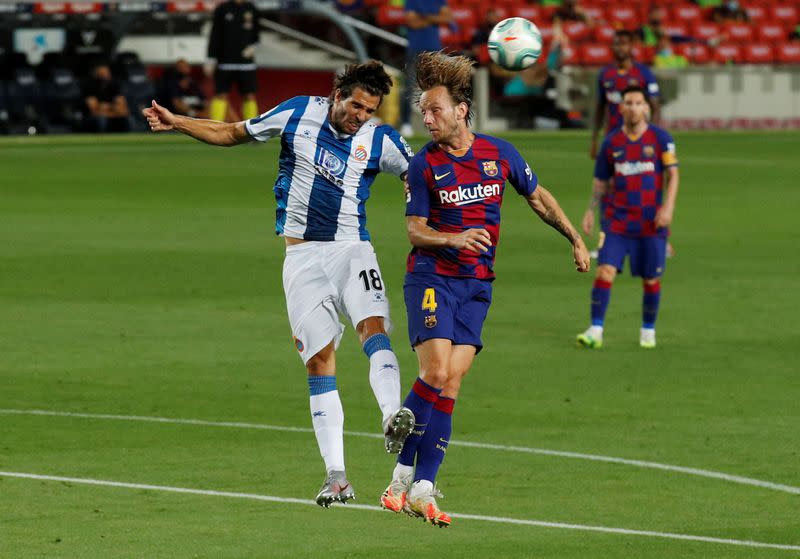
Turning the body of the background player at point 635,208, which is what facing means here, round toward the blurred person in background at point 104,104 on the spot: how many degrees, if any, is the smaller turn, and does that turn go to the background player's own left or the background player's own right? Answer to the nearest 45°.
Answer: approximately 135° to the background player's own right

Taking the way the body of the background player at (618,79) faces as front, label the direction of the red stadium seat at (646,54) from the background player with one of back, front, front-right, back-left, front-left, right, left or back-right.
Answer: back

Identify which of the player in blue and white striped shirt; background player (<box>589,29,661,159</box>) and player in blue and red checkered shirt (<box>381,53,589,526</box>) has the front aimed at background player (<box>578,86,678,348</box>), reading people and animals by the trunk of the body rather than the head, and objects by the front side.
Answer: background player (<box>589,29,661,159</box>)

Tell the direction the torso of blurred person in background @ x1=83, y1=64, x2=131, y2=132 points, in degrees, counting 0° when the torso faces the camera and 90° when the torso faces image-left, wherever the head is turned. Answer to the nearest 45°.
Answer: approximately 0°

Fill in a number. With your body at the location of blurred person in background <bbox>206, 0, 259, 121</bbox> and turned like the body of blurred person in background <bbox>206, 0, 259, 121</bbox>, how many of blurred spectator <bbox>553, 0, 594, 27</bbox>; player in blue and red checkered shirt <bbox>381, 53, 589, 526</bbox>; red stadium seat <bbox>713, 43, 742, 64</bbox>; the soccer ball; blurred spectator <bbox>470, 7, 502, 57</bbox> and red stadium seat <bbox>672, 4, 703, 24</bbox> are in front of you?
2
